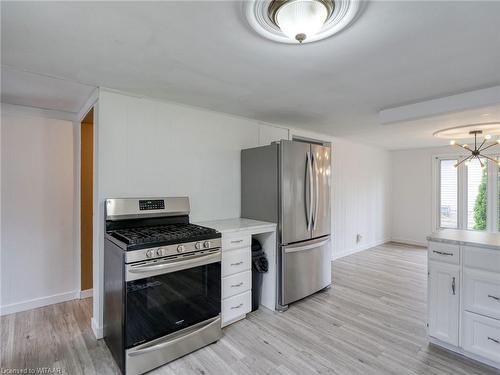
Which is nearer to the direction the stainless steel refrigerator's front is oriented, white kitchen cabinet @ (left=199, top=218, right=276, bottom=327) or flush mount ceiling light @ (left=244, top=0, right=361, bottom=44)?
the flush mount ceiling light

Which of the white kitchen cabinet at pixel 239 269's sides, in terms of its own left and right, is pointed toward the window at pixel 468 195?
left

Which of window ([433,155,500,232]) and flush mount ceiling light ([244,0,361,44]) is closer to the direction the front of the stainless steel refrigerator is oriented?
the flush mount ceiling light

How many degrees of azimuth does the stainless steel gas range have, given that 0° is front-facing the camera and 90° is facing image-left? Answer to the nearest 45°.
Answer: approximately 315°

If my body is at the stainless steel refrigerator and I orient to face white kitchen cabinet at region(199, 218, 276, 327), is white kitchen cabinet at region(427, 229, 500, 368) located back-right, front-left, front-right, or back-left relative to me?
back-left

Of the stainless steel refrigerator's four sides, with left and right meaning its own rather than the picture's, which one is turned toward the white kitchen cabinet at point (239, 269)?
right

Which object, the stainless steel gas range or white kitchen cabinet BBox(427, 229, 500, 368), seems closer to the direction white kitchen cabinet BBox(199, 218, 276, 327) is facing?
the white kitchen cabinet

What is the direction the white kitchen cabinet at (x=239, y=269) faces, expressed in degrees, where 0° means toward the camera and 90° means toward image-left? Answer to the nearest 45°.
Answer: approximately 315°
